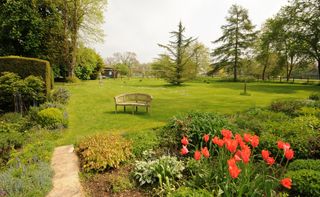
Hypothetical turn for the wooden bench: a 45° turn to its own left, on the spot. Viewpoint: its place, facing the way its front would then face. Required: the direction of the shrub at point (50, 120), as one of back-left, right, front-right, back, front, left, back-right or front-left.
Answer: right

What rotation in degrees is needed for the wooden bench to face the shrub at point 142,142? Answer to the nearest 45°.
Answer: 0° — it already faces it

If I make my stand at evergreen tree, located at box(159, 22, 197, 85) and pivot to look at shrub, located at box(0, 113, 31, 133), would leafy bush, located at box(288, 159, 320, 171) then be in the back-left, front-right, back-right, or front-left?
front-left

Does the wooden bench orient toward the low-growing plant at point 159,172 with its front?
yes

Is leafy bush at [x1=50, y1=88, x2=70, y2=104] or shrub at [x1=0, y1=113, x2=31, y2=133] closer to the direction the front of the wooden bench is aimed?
the shrub

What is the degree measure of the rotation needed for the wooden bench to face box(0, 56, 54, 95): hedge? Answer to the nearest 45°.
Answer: approximately 90° to its right

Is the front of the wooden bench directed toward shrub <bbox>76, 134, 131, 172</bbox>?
yes

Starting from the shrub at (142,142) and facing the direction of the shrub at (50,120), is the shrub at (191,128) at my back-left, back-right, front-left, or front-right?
back-right

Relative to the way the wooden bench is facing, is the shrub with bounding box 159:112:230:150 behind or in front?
in front

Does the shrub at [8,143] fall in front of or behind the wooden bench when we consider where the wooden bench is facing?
in front

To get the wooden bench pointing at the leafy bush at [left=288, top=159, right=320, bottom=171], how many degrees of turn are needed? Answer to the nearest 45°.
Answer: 0° — it already faces it

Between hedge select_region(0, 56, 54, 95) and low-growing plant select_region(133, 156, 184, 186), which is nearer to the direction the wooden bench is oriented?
the low-growing plant

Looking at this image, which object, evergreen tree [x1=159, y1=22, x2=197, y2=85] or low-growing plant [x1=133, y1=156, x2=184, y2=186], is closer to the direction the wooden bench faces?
the low-growing plant

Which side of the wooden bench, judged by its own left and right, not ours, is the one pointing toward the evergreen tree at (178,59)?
back

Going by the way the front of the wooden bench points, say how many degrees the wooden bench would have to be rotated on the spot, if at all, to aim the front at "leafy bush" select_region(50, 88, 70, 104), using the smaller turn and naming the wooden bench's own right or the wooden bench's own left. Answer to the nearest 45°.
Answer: approximately 135° to the wooden bench's own right

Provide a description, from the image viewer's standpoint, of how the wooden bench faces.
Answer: facing the viewer
